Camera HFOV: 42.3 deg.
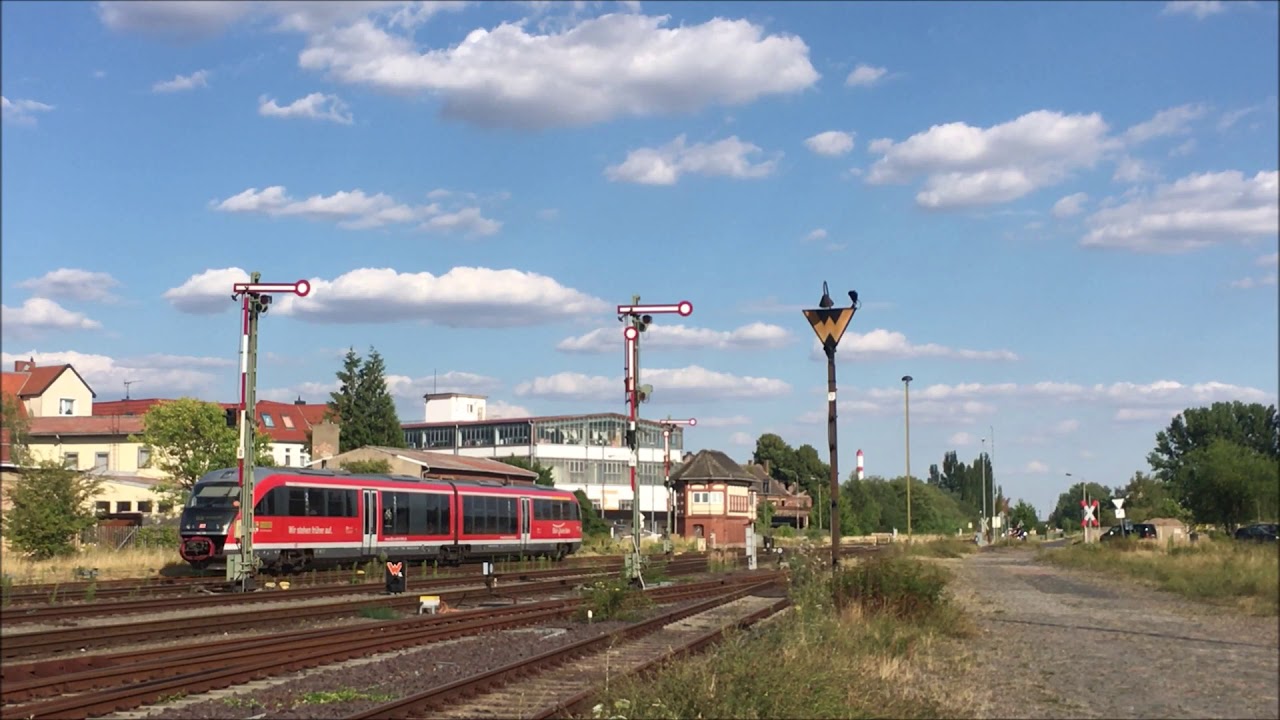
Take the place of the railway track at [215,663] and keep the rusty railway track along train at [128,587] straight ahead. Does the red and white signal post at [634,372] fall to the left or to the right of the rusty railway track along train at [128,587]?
right

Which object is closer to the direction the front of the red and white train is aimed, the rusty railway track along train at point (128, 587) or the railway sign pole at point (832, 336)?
the rusty railway track along train

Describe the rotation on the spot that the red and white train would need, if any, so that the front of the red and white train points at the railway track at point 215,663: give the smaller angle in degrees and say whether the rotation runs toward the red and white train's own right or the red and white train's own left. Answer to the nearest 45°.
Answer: approximately 45° to the red and white train's own left

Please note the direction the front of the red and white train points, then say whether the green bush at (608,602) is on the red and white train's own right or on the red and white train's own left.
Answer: on the red and white train's own left

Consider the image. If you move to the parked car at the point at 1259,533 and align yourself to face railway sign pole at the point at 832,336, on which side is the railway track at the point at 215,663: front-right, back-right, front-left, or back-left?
front-left

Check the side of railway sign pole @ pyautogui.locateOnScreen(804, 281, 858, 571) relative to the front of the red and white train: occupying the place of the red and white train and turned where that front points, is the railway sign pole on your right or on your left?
on your left

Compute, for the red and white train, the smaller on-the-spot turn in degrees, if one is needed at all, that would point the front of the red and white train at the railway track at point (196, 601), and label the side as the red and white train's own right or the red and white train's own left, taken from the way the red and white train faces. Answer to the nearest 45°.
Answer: approximately 45° to the red and white train's own left

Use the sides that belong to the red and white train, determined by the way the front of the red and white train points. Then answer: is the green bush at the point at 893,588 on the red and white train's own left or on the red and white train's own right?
on the red and white train's own left

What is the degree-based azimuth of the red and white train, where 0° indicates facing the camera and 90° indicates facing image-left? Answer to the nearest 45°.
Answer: approximately 45°
